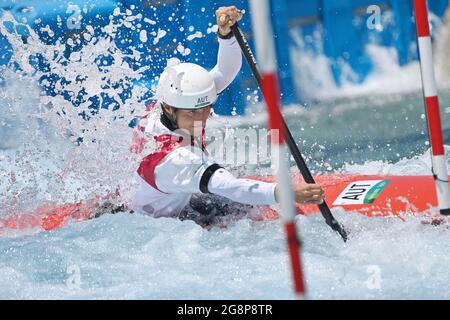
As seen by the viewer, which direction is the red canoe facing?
to the viewer's right
